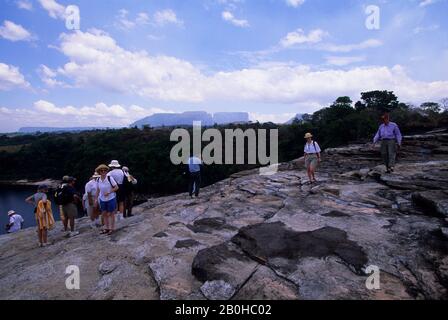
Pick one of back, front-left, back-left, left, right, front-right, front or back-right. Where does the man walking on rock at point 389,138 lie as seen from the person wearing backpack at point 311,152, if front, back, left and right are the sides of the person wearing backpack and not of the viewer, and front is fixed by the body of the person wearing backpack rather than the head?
back-left

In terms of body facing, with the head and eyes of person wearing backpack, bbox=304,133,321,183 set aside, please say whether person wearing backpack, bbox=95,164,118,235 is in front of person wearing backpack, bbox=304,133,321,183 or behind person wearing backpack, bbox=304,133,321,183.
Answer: in front

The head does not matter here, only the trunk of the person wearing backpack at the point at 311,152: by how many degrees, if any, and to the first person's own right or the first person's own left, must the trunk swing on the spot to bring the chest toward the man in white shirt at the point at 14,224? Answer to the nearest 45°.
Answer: approximately 45° to the first person's own right

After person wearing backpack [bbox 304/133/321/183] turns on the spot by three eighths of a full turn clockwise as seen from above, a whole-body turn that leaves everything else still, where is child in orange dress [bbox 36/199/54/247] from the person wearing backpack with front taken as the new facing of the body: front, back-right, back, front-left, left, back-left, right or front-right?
back-left

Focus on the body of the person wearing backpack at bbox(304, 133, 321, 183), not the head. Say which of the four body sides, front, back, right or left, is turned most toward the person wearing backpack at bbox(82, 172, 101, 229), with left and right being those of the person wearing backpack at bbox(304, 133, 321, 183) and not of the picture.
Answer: front

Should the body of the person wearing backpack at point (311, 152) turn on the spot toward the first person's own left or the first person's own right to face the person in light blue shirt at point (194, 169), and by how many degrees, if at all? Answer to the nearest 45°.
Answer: approximately 45° to the first person's own right

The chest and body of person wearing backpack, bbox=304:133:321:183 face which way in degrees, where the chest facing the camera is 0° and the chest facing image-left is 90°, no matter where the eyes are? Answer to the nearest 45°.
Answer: approximately 45°
